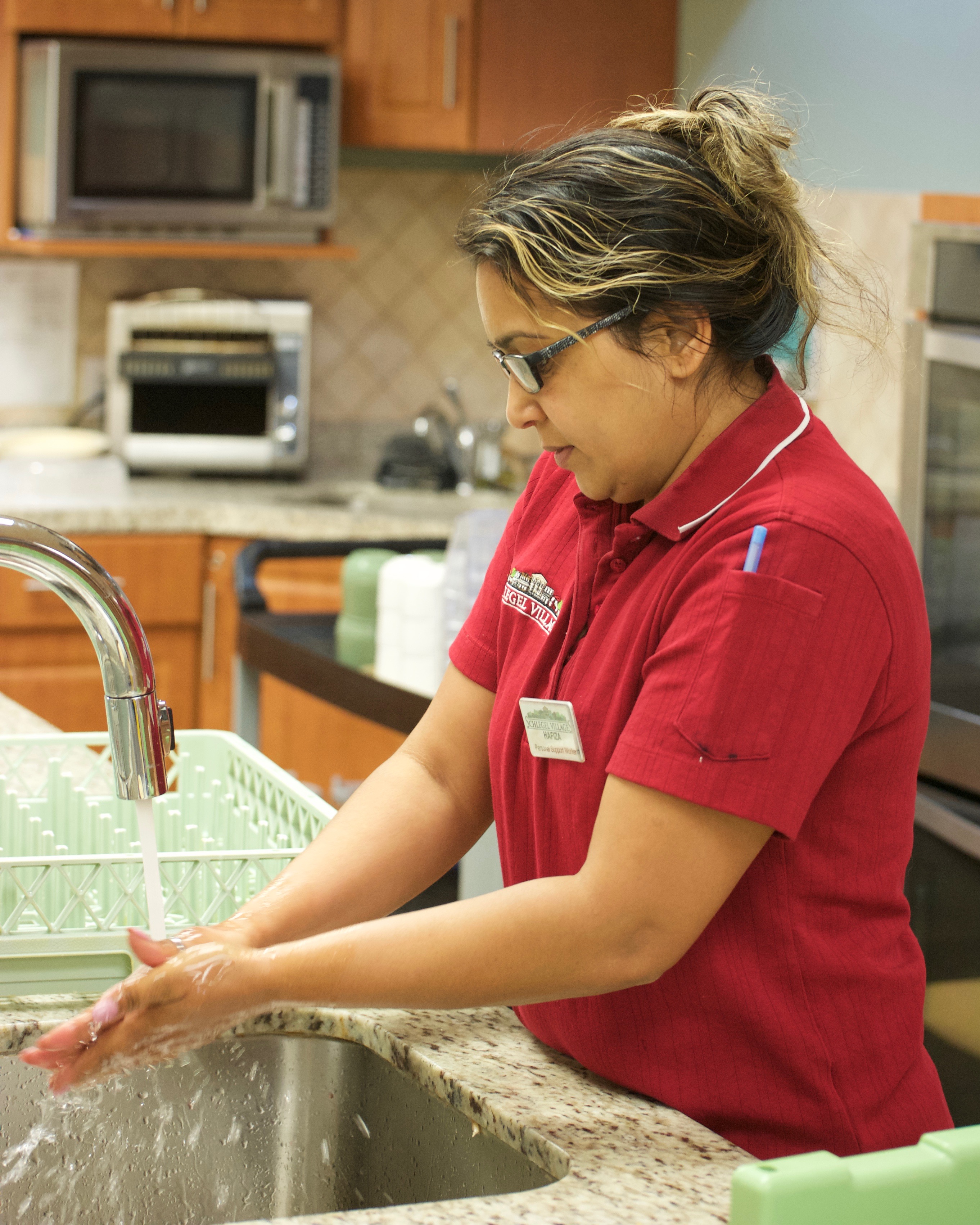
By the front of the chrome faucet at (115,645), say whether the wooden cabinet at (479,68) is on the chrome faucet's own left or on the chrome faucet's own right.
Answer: on the chrome faucet's own left

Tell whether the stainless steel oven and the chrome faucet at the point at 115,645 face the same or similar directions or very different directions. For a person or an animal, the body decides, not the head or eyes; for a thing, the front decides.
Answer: very different directions

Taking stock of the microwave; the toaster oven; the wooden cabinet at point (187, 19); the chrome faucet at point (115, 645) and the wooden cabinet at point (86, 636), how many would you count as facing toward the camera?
4

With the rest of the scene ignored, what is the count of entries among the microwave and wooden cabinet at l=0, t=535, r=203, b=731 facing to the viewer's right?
0

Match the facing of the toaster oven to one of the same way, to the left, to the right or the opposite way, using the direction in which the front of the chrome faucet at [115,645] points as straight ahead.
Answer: to the right

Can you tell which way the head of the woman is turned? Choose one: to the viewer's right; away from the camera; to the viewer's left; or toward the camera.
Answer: to the viewer's left

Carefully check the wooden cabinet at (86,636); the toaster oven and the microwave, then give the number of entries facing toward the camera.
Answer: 3

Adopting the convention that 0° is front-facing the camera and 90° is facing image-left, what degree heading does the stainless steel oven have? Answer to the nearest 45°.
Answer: approximately 45°

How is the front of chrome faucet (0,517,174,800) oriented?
to the viewer's right

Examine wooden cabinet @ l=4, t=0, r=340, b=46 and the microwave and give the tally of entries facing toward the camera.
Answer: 2
